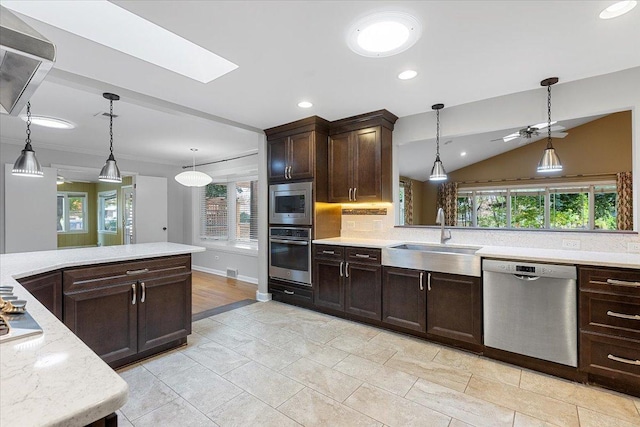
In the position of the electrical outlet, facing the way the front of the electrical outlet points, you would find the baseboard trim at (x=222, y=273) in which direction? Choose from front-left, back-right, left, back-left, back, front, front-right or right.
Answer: right

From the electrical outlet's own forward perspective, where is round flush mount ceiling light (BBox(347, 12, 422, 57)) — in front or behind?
in front

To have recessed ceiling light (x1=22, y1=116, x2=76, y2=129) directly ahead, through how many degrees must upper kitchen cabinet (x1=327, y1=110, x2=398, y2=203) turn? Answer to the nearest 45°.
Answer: approximately 45° to its right

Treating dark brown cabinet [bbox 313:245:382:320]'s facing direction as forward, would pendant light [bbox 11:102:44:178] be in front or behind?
in front

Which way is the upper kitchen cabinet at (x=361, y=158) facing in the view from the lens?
facing the viewer and to the left of the viewer

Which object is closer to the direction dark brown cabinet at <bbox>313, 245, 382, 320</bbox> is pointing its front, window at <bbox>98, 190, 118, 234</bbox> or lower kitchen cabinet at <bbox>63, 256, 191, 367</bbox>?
the lower kitchen cabinet

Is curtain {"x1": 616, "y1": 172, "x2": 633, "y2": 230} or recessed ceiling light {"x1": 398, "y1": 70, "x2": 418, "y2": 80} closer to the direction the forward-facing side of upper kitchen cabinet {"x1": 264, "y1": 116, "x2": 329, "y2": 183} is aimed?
the recessed ceiling light

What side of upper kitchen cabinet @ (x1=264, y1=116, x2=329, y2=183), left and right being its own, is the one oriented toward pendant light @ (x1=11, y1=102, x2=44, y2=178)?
front

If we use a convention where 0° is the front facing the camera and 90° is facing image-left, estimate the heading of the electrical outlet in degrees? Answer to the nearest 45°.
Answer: approximately 0°
